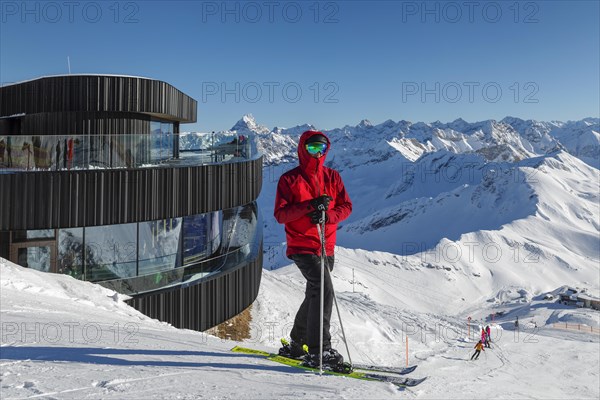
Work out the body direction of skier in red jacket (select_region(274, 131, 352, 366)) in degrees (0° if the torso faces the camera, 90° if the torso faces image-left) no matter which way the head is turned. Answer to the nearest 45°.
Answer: approximately 315°

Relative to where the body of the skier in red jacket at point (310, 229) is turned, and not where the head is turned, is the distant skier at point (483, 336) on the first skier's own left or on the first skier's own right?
on the first skier's own left
